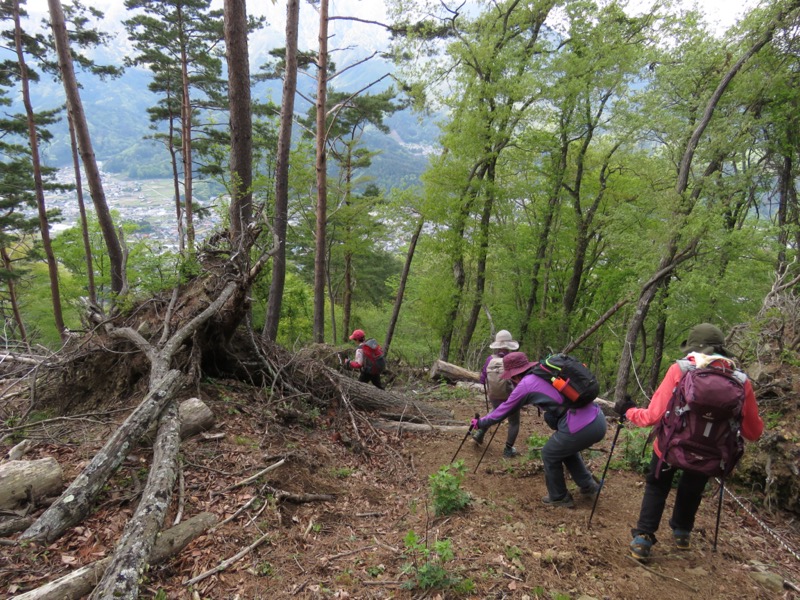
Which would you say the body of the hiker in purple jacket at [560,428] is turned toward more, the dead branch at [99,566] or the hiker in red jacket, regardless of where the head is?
the dead branch

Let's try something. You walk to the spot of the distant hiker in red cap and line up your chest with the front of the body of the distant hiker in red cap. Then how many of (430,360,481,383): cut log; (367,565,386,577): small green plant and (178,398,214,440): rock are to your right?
1

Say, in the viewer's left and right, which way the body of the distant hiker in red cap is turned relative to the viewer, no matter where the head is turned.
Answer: facing away from the viewer and to the left of the viewer

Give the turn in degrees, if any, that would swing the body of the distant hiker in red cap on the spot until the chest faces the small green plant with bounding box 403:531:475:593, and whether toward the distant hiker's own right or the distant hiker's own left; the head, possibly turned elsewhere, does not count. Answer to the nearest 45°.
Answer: approximately 135° to the distant hiker's own left

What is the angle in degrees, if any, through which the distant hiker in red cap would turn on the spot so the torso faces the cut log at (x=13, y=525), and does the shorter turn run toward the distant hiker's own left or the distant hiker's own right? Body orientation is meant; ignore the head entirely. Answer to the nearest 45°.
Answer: approximately 135° to the distant hiker's own left

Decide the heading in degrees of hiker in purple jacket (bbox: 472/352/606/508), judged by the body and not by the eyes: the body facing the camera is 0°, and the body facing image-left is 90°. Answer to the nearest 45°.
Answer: approximately 90°

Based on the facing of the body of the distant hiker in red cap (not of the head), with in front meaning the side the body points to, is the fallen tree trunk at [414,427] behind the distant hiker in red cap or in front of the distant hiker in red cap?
behind

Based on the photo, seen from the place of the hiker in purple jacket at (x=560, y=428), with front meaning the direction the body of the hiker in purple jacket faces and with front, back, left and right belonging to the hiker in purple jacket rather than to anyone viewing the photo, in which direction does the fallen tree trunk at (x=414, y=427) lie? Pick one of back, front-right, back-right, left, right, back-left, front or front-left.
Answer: front-right
